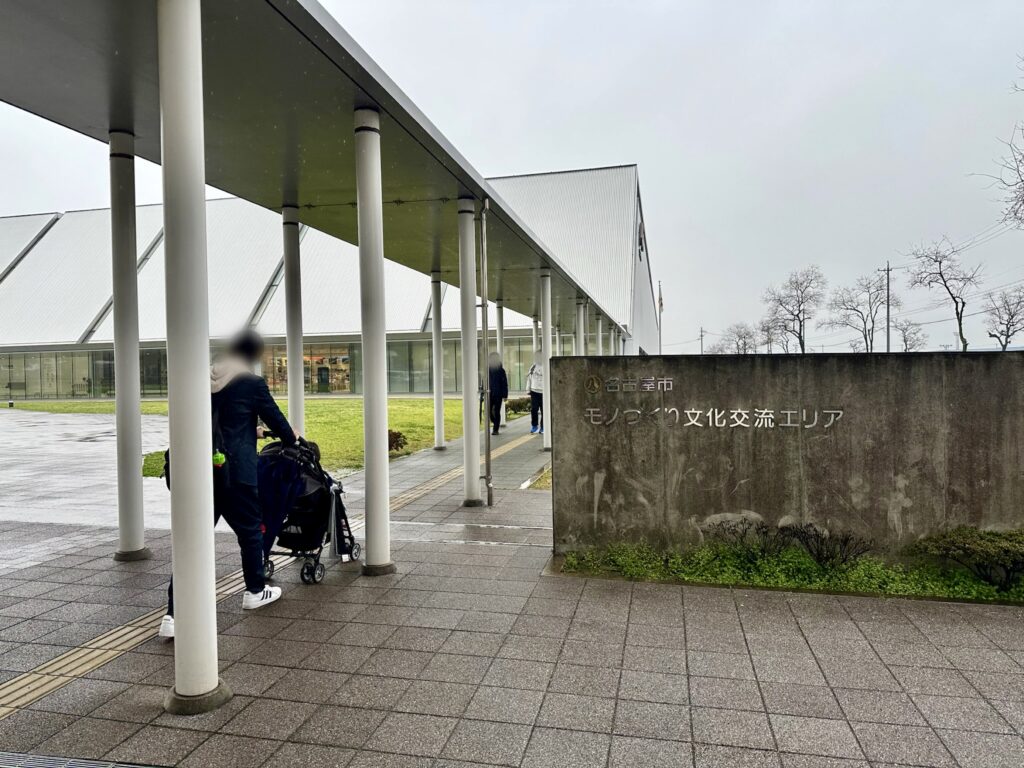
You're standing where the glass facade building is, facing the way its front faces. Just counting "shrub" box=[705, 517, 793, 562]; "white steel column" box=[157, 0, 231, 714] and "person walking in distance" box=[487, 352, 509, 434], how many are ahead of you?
3

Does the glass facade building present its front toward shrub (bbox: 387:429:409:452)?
yes

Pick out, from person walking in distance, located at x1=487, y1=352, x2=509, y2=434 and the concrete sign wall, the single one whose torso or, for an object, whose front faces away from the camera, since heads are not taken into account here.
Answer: the person walking in distance

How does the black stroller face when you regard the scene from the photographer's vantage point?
facing away from the viewer and to the right of the viewer

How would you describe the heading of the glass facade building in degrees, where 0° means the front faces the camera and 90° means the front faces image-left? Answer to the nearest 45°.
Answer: approximately 0°

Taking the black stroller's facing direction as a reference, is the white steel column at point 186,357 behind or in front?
behind

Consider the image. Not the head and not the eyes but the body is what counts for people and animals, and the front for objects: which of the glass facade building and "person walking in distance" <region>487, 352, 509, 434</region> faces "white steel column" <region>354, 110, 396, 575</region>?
the glass facade building

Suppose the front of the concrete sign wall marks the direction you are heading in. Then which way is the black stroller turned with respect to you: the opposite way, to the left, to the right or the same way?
the opposite way

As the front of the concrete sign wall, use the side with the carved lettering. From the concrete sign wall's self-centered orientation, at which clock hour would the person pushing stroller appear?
The person pushing stroller is roughly at 2 o'clock from the concrete sign wall.

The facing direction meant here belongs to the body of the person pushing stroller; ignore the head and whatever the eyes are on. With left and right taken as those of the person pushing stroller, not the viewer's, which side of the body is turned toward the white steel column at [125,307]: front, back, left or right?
left

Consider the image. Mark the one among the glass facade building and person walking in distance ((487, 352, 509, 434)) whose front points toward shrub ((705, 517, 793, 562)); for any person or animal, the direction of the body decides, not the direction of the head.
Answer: the glass facade building

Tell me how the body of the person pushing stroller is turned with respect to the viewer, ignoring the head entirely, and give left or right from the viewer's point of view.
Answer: facing away from the viewer and to the right of the viewer
